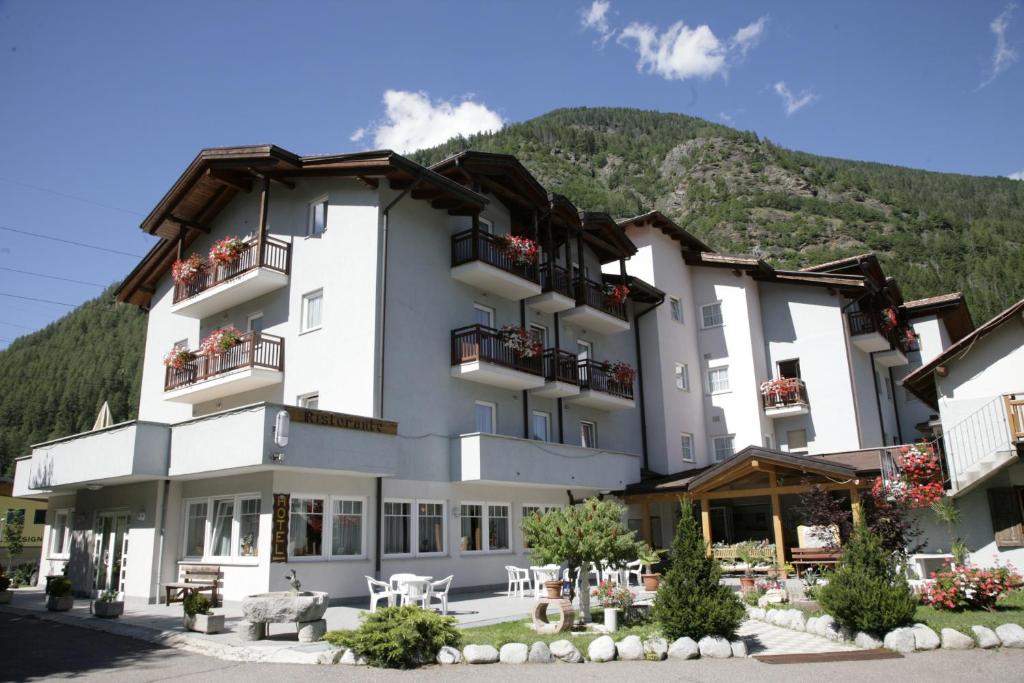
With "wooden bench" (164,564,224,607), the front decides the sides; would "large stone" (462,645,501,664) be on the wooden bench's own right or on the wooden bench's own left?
on the wooden bench's own left

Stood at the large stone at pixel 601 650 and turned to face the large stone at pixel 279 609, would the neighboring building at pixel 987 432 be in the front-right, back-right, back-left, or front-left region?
back-right

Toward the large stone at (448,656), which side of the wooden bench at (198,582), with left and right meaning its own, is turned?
left

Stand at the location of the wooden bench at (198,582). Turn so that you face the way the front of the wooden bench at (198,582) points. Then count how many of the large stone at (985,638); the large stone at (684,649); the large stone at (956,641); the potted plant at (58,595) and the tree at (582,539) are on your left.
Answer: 4

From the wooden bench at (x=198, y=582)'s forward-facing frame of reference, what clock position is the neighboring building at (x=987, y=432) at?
The neighboring building is roughly at 8 o'clock from the wooden bench.

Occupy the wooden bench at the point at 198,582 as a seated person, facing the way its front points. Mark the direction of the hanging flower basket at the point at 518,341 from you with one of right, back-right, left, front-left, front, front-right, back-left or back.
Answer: back-left

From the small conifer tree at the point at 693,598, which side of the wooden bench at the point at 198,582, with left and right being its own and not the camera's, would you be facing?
left

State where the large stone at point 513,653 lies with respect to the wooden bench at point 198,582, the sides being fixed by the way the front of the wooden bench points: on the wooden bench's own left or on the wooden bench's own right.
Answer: on the wooden bench's own left

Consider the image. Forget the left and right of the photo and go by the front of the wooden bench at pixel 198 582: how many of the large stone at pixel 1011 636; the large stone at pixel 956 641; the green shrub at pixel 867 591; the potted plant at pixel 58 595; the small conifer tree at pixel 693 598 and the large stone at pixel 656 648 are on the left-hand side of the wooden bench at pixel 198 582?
5

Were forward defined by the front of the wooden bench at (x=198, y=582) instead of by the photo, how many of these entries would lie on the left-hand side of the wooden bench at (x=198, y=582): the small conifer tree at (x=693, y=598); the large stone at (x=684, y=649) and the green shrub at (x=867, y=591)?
3

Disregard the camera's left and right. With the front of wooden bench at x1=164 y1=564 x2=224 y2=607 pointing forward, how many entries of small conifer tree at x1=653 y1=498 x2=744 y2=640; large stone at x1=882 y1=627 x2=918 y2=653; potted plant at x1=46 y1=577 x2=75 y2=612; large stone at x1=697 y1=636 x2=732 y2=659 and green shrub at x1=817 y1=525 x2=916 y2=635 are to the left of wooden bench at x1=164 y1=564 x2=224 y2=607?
4

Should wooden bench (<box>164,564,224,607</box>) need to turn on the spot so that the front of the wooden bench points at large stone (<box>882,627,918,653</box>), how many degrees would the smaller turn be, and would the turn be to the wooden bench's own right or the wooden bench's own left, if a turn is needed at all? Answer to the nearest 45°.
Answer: approximately 90° to the wooden bench's own left

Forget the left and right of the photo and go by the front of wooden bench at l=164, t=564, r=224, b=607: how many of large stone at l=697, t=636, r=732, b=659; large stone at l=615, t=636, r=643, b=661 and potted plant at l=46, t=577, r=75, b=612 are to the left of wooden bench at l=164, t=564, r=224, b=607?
2

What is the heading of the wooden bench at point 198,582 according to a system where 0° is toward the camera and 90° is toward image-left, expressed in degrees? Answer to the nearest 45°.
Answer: approximately 45°
